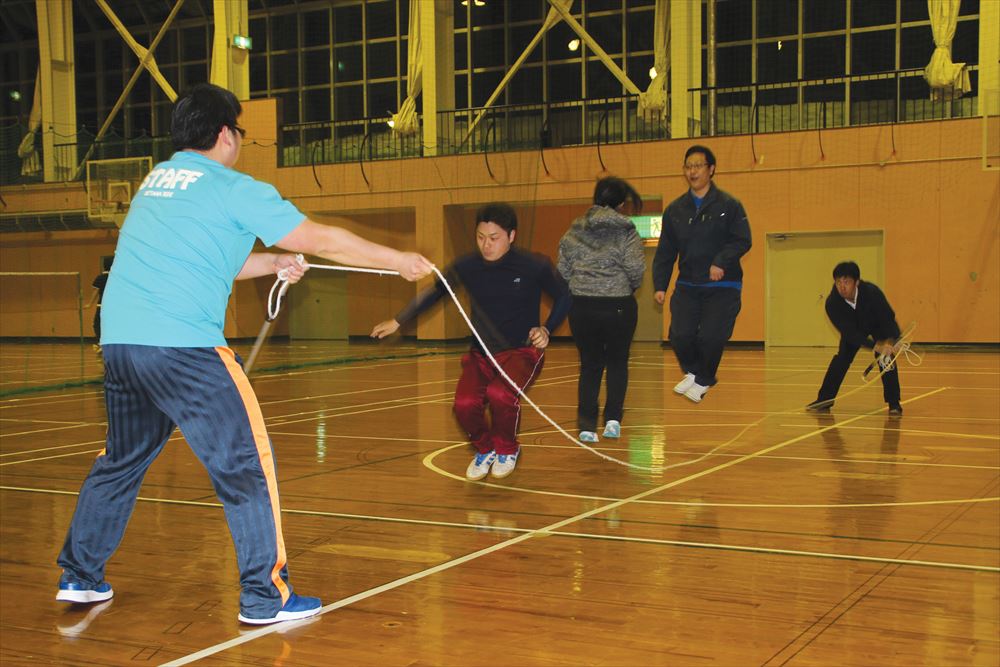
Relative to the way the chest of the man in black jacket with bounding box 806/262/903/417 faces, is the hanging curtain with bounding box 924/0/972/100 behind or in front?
behind

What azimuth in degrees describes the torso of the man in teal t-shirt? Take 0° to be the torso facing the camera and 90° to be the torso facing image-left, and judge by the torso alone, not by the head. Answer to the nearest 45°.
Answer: approximately 225°

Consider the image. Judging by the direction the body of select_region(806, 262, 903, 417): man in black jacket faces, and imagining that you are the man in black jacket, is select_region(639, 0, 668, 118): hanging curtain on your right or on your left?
on your right

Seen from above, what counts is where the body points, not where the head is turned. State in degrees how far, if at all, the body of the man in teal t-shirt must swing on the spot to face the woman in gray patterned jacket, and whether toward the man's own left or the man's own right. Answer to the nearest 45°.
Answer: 0° — they already face them

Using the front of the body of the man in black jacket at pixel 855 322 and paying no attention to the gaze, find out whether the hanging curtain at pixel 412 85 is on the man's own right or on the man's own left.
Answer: on the man's own right

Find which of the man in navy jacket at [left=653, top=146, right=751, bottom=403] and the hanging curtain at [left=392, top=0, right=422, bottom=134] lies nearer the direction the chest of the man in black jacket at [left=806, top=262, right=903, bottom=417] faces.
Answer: the man in navy jacket

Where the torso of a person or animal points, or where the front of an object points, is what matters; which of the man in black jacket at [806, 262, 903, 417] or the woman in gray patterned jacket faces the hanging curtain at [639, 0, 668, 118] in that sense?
the woman in gray patterned jacket

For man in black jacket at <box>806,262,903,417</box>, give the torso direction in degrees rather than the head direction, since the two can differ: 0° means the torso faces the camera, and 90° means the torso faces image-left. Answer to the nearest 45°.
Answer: approximately 45°

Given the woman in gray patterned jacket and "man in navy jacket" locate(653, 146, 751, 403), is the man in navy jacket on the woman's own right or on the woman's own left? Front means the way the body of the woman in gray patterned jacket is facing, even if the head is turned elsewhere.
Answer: on the woman's own right

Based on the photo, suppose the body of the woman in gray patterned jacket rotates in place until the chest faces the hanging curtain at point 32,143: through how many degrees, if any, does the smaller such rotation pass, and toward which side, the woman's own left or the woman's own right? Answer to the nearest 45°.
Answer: approximately 45° to the woman's own left

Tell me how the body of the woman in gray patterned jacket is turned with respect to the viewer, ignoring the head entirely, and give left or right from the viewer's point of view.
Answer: facing away from the viewer

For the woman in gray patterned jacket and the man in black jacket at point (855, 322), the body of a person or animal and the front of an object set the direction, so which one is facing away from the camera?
the woman in gray patterned jacket

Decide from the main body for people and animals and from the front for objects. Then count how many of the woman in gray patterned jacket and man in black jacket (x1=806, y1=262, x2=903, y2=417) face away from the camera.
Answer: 1
